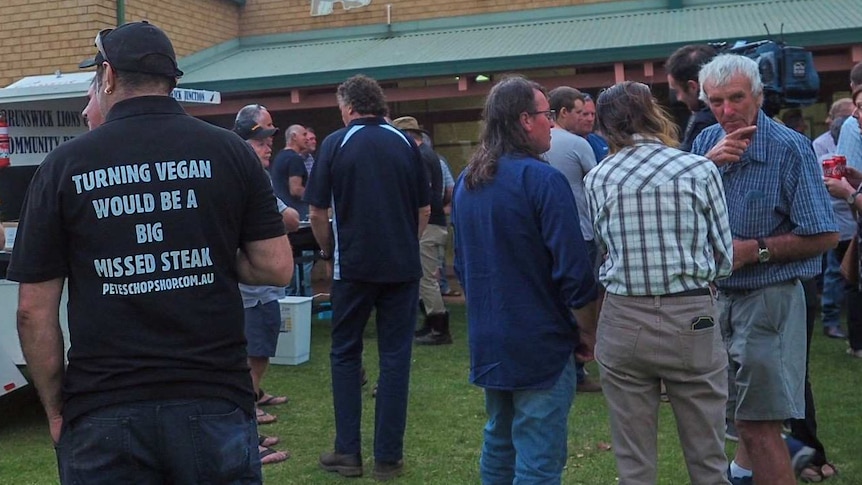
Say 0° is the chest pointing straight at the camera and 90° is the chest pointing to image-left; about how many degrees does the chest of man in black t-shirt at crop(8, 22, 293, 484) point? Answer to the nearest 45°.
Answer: approximately 180°

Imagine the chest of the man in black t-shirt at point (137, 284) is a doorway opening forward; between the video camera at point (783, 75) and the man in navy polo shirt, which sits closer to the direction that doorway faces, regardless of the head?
the man in navy polo shirt

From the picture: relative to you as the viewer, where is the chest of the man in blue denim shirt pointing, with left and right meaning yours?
facing away from the viewer and to the right of the viewer

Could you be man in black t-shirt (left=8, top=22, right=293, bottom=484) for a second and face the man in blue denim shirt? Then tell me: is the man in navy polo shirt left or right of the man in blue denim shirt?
left

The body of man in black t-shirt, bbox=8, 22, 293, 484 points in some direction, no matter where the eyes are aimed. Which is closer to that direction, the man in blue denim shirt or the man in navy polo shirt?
the man in navy polo shirt

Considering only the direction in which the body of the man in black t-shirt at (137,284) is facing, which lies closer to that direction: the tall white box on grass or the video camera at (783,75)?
the tall white box on grass

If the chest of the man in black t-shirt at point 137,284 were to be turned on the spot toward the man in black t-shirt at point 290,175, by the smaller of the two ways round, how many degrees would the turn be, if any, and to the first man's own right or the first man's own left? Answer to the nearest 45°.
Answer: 0° — they already face them

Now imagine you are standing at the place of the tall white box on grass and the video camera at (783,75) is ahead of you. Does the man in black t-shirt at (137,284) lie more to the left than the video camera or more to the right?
right

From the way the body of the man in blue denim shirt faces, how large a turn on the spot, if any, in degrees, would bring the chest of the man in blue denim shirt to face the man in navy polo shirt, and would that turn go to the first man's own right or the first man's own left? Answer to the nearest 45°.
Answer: approximately 90° to the first man's own left

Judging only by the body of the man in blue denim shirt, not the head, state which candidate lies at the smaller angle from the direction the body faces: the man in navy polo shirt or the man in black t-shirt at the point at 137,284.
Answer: the man in navy polo shirt
